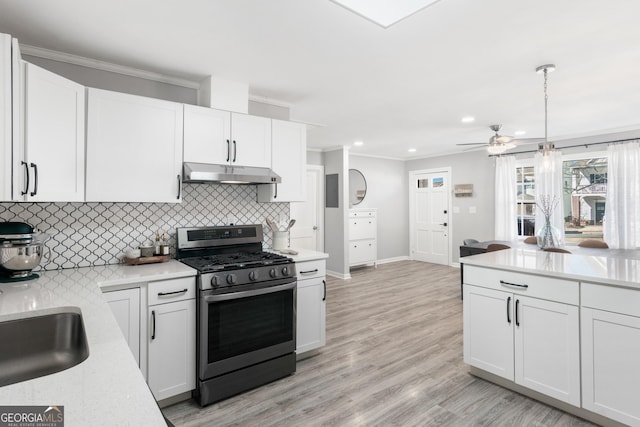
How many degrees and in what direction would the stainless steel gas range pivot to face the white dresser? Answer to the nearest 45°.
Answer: approximately 90° to its left

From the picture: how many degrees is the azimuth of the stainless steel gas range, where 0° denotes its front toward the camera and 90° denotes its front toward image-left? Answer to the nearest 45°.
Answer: approximately 315°

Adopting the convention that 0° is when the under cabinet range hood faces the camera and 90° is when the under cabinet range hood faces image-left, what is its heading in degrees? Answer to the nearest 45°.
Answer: approximately 315°

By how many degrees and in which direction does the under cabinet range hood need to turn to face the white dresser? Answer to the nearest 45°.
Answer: approximately 90° to its left

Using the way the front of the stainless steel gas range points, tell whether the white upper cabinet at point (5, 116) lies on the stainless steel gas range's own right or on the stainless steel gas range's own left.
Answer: on the stainless steel gas range's own right

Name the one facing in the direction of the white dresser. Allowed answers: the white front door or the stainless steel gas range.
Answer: the white front door

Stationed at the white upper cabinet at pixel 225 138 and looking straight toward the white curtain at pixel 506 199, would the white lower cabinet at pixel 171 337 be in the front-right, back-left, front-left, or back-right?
back-right

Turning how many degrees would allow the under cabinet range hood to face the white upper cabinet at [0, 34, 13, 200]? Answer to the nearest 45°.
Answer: approximately 90° to its right

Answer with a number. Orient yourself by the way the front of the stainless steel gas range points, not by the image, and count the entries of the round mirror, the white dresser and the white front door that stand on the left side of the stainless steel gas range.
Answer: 3

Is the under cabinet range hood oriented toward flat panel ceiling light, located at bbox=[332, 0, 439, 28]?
yes
